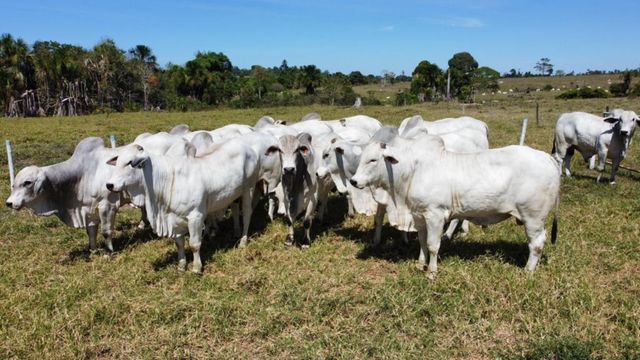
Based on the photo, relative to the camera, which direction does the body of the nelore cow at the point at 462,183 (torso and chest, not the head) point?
to the viewer's left

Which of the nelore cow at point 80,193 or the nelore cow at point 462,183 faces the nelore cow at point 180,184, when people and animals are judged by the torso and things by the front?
the nelore cow at point 462,183

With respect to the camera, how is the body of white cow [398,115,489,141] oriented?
to the viewer's left

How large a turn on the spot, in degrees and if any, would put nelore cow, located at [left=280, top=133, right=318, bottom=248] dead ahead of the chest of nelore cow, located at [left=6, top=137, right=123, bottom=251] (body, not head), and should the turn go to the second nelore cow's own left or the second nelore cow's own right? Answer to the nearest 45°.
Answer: approximately 180°

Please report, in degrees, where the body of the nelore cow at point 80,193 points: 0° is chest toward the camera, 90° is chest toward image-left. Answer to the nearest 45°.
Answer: approximately 90°

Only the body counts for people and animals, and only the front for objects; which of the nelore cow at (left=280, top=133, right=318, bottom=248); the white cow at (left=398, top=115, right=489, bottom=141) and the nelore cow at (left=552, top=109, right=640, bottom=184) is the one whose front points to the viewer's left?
the white cow

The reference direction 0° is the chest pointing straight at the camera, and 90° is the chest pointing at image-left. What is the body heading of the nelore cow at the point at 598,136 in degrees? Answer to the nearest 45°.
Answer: approximately 315°

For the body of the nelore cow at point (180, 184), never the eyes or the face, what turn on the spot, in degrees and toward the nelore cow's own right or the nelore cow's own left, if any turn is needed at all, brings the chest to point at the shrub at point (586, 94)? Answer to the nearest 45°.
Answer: approximately 180°

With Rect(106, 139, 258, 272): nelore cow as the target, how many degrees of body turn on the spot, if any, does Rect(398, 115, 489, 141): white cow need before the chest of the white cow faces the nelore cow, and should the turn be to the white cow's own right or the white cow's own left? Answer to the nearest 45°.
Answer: approximately 45° to the white cow's own left

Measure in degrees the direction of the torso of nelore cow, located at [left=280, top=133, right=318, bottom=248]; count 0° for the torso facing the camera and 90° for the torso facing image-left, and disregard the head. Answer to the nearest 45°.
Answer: approximately 0°

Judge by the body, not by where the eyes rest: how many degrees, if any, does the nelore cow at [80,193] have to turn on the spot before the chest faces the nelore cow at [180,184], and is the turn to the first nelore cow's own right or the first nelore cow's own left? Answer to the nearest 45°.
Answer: approximately 135° to the first nelore cow's own left
